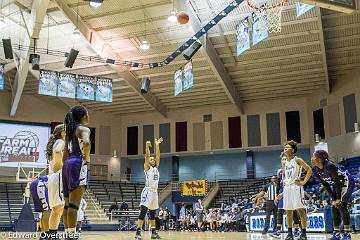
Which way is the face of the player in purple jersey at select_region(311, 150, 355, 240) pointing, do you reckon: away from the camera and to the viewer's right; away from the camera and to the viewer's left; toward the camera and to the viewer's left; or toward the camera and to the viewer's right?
toward the camera and to the viewer's left

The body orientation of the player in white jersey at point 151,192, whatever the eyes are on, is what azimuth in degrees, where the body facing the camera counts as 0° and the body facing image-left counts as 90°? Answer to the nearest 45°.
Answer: approximately 315°

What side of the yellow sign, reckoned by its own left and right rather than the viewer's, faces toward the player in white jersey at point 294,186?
front

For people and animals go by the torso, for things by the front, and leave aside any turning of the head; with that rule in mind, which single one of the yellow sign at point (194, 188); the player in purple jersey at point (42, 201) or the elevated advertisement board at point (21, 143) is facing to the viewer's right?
the player in purple jersey

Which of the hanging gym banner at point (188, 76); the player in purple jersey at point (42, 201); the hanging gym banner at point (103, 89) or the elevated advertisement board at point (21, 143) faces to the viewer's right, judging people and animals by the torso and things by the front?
the player in purple jersey

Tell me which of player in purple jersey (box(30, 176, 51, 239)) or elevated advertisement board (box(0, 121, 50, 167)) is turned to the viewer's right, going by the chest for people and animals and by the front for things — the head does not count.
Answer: the player in purple jersey

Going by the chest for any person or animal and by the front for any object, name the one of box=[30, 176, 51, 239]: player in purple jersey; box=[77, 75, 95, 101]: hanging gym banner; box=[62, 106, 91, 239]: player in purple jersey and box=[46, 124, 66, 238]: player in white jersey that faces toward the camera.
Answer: the hanging gym banner

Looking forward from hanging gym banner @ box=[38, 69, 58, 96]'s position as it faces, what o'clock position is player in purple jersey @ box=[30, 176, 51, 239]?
The player in purple jersey is roughly at 12 o'clock from the hanging gym banner.
